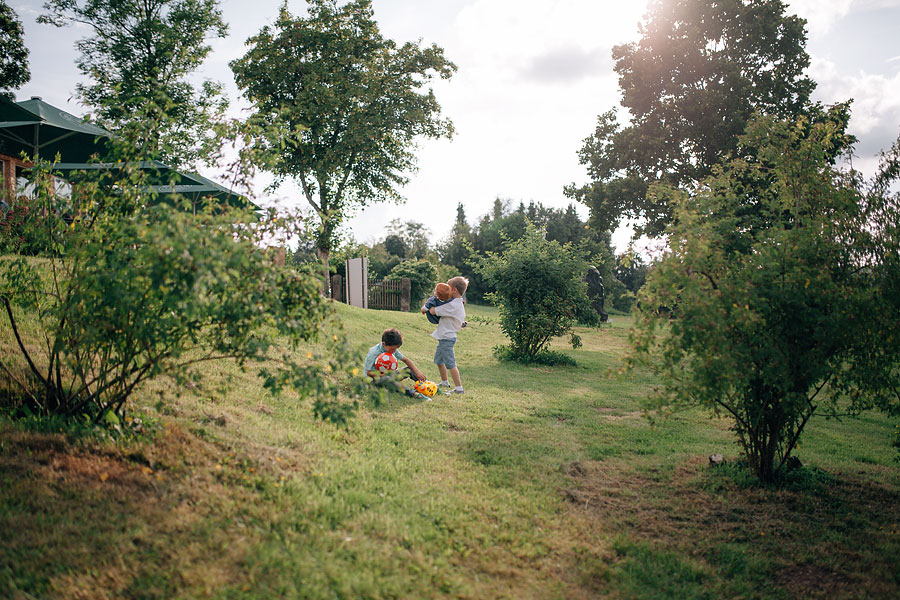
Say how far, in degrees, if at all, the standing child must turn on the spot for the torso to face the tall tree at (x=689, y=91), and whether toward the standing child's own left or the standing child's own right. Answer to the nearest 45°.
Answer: approximately 135° to the standing child's own right

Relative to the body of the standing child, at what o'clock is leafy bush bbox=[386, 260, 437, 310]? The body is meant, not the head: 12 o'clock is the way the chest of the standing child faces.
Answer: The leafy bush is roughly at 3 o'clock from the standing child.

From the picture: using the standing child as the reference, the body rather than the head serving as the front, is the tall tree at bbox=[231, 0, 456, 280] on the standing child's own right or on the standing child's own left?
on the standing child's own right

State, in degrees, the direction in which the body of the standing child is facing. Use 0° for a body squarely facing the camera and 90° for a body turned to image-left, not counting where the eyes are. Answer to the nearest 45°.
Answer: approximately 90°

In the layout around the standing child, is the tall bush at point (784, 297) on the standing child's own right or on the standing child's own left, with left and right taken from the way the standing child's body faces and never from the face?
on the standing child's own left

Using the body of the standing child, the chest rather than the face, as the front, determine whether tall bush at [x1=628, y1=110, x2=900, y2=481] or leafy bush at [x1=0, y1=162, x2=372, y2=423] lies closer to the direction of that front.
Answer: the leafy bush

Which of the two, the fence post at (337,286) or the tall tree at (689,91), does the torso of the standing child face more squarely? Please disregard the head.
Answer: the fence post

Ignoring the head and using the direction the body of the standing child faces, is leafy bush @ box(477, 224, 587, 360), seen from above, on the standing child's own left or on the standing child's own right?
on the standing child's own right
